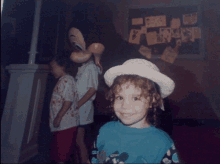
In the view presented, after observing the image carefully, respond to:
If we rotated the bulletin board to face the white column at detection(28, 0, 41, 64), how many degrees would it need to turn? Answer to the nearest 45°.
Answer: approximately 45° to its right

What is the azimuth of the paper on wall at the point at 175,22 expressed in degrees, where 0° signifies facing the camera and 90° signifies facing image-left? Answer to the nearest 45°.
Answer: approximately 0°

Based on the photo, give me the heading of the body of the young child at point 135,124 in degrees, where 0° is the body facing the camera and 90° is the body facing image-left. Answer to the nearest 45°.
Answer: approximately 0°

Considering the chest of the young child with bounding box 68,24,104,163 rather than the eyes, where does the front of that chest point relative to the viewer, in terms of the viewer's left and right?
facing to the left of the viewer

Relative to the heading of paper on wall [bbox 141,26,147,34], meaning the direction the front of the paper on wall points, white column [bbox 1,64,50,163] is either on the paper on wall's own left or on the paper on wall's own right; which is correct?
on the paper on wall's own right
